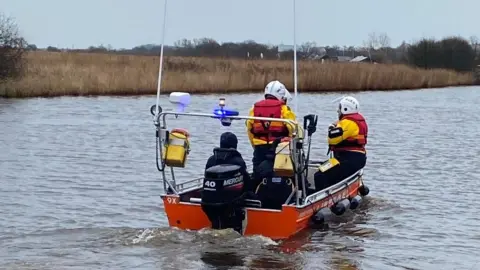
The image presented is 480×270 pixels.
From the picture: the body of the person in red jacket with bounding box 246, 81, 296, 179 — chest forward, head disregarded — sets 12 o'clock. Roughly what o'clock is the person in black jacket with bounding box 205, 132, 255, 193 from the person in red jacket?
The person in black jacket is roughly at 6 o'clock from the person in red jacket.

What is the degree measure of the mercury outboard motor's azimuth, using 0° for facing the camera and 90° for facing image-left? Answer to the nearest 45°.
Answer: approximately 225°

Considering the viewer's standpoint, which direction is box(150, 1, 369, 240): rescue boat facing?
facing away from the viewer and to the right of the viewer

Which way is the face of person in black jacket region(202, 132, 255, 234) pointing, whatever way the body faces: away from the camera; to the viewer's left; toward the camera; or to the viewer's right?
away from the camera

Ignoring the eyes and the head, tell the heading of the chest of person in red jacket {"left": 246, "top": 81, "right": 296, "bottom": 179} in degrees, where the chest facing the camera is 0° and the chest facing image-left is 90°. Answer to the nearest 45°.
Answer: approximately 225°

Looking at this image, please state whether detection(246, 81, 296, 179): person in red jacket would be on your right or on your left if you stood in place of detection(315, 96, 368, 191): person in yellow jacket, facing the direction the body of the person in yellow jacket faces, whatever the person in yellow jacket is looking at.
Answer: on your left

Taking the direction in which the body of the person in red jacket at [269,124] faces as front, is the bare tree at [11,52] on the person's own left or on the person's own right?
on the person's own left

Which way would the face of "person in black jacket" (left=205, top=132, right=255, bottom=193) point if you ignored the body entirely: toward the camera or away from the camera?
away from the camera
